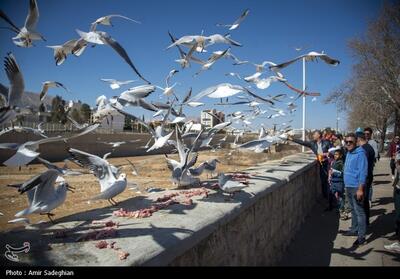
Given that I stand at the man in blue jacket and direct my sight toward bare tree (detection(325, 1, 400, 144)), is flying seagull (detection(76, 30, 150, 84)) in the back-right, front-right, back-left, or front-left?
back-left

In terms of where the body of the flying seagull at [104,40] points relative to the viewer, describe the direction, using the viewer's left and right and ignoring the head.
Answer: facing to the left of the viewer

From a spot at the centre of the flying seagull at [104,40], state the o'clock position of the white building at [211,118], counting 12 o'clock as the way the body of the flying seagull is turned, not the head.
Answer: The white building is roughly at 4 o'clock from the flying seagull.

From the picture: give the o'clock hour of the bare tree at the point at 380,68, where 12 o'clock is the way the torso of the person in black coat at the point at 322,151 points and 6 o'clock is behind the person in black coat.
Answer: The bare tree is roughly at 5 o'clock from the person in black coat.
